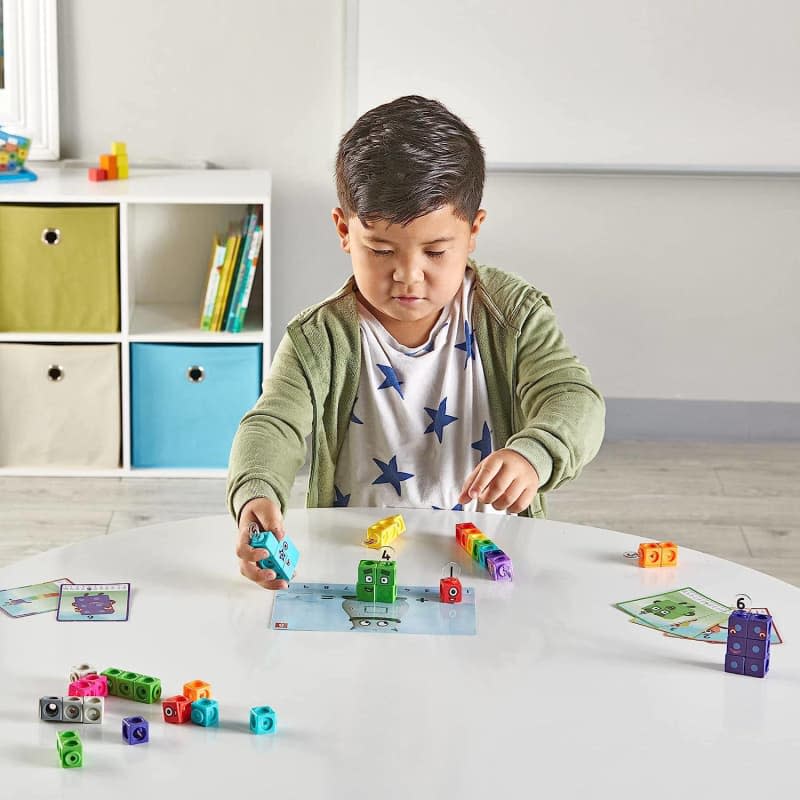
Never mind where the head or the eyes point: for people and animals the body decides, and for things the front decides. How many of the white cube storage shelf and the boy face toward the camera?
2

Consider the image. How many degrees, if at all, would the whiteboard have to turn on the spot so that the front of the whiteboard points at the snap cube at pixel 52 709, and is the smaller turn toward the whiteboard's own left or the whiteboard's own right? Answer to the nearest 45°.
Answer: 0° — it already faces it

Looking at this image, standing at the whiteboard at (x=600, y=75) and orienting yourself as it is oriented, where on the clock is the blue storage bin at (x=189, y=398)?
The blue storage bin is roughly at 2 o'clock from the whiteboard.

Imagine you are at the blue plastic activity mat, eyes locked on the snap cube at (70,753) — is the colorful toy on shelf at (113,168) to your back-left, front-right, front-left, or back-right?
back-right

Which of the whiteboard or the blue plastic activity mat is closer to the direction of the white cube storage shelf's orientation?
the blue plastic activity mat

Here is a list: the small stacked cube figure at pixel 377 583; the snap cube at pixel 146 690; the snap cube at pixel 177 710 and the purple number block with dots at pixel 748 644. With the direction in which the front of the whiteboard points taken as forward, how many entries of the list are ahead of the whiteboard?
4

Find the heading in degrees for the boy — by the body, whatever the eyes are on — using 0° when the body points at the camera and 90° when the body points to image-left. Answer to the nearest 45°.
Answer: approximately 0°
